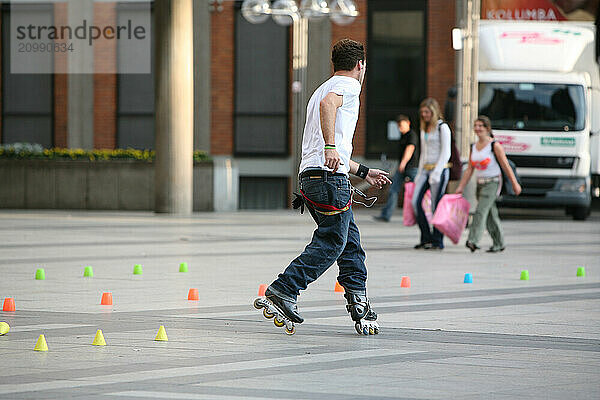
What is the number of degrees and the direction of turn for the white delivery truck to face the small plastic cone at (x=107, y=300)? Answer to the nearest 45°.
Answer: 0° — it already faces it

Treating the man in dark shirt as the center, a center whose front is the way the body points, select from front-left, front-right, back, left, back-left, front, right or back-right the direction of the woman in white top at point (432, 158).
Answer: left

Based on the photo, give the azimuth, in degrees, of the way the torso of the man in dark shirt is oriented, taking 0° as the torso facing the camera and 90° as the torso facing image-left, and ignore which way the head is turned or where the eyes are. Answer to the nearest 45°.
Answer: approximately 90°

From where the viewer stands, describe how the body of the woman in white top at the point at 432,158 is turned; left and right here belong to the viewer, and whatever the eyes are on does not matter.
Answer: facing the viewer and to the left of the viewer

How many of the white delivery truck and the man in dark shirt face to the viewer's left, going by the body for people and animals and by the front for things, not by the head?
1

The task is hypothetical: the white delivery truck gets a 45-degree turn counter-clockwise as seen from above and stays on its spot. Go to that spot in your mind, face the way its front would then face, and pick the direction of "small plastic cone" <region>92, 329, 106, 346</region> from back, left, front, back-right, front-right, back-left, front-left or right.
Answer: front-right

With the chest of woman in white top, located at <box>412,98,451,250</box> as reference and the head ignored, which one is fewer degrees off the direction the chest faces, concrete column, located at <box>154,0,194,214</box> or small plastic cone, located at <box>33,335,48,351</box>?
the small plastic cone

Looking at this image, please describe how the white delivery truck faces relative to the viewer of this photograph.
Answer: facing the viewer

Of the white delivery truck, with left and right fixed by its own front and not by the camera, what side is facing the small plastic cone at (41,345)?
front
